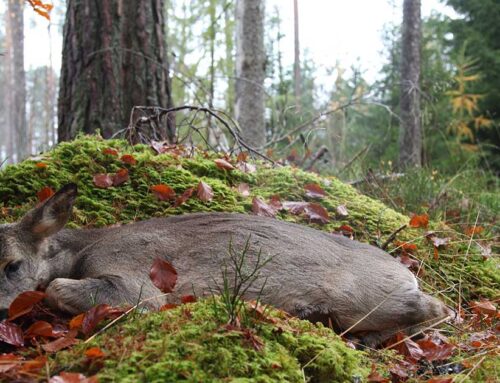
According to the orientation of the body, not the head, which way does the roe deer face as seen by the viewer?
to the viewer's left

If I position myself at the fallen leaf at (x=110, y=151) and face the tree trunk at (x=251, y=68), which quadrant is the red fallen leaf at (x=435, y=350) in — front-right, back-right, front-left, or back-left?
back-right

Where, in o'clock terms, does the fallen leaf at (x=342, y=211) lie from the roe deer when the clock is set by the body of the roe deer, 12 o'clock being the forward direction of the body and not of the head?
The fallen leaf is roughly at 4 o'clock from the roe deer.

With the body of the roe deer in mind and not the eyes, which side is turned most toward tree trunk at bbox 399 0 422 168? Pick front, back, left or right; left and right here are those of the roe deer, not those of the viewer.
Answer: right

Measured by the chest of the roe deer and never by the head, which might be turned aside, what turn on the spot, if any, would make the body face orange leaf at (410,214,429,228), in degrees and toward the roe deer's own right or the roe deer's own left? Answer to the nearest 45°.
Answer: approximately 135° to the roe deer's own right

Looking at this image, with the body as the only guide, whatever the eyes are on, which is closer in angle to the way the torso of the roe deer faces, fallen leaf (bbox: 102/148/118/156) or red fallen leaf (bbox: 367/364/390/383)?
the fallen leaf

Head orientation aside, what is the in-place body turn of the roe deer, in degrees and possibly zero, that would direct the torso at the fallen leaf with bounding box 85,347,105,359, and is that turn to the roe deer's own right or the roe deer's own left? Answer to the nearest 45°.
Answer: approximately 90° to the roe deer's own left

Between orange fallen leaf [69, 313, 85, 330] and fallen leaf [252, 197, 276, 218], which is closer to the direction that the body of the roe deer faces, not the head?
the orange fallen leaf

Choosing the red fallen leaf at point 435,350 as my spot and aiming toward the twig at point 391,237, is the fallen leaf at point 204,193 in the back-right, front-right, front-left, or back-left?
front-left

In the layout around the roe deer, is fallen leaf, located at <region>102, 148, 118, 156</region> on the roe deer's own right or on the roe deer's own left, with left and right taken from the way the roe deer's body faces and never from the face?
on the roe deer's own right

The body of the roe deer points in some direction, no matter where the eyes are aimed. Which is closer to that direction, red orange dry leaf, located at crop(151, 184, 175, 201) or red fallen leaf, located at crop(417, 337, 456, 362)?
the red orange dry leaf
